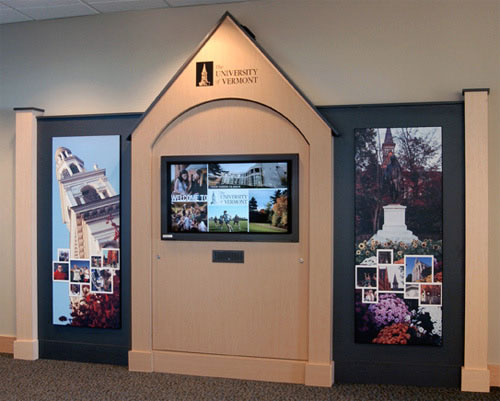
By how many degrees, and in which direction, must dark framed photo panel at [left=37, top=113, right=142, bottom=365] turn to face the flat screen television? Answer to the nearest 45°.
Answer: approximately 45° to its left

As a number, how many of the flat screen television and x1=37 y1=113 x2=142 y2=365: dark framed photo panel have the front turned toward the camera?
2

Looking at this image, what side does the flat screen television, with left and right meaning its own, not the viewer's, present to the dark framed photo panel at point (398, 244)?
left

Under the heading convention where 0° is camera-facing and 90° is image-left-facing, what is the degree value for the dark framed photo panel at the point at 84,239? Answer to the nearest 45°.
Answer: approximately 0°

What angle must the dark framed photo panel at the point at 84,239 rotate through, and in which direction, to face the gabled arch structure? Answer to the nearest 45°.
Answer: approximately 45° to its left
